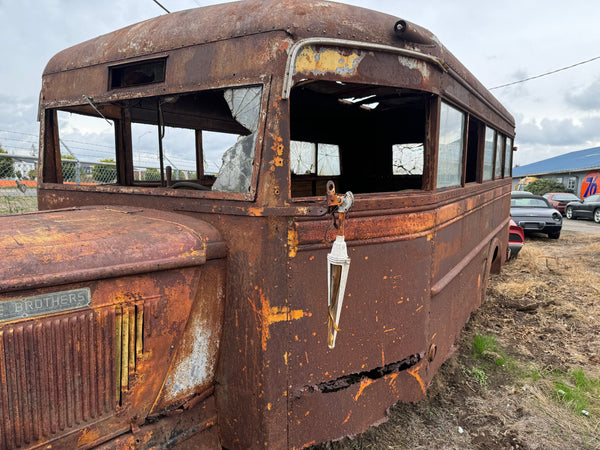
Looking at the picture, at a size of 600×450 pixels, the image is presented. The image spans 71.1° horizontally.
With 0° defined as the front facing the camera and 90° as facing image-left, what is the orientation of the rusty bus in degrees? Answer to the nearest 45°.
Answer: approximately 45°

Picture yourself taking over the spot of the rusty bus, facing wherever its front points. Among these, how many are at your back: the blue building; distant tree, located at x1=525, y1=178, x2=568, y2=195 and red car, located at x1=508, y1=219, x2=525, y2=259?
3

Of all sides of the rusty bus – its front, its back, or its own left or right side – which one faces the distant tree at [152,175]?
right

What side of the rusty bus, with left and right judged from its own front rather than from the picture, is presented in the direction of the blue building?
back

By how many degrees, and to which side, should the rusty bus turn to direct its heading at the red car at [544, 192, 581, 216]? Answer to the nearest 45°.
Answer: approximately 180°

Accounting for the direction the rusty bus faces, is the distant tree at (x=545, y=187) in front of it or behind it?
behind

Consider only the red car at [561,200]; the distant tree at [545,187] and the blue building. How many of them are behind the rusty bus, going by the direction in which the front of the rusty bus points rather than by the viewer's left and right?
3

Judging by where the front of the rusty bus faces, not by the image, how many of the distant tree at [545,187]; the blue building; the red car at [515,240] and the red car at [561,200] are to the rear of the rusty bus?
4

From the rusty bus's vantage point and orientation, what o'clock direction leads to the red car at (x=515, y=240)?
The red car is roughly at 6 o'clock from the rusty bus.

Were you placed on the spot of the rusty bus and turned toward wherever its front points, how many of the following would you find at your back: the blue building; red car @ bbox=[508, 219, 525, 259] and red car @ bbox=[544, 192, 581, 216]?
3
